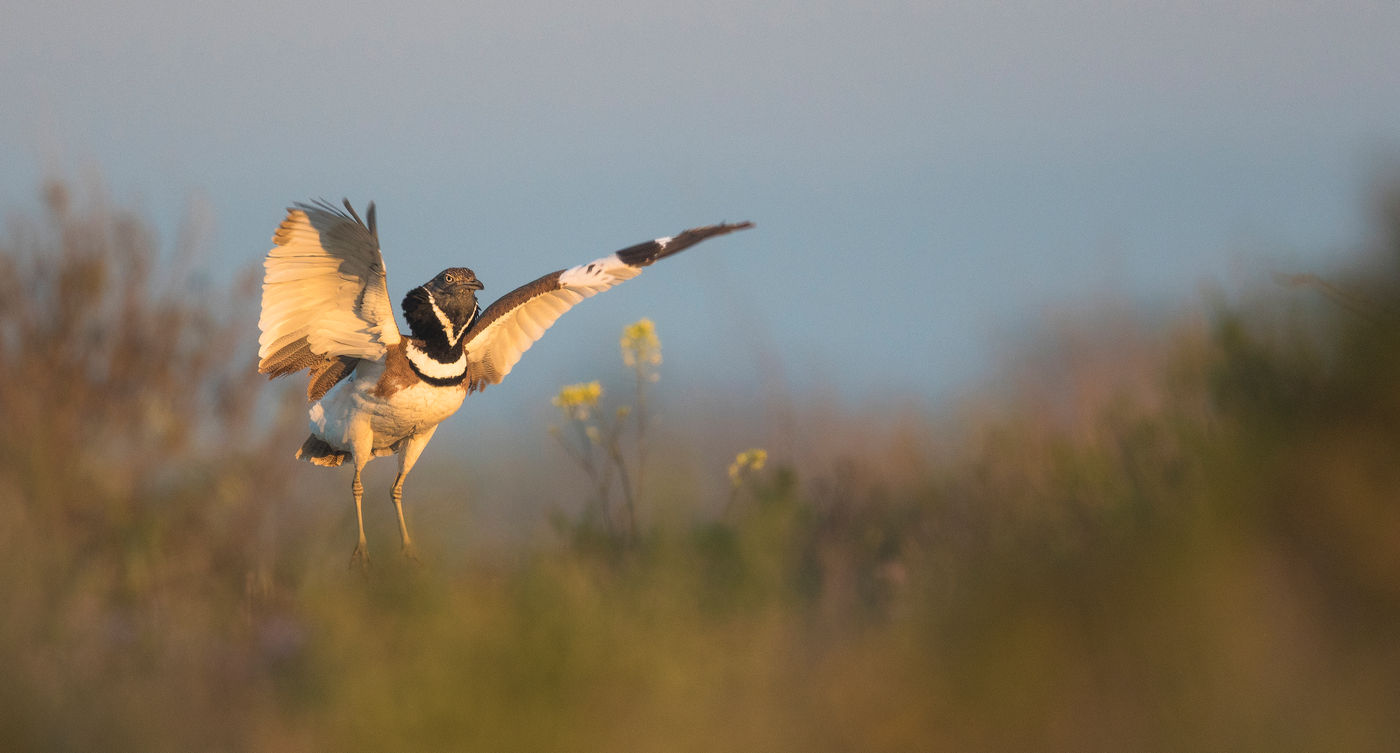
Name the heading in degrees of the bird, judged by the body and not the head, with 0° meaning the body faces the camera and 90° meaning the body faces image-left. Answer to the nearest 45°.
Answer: approximately 315°
